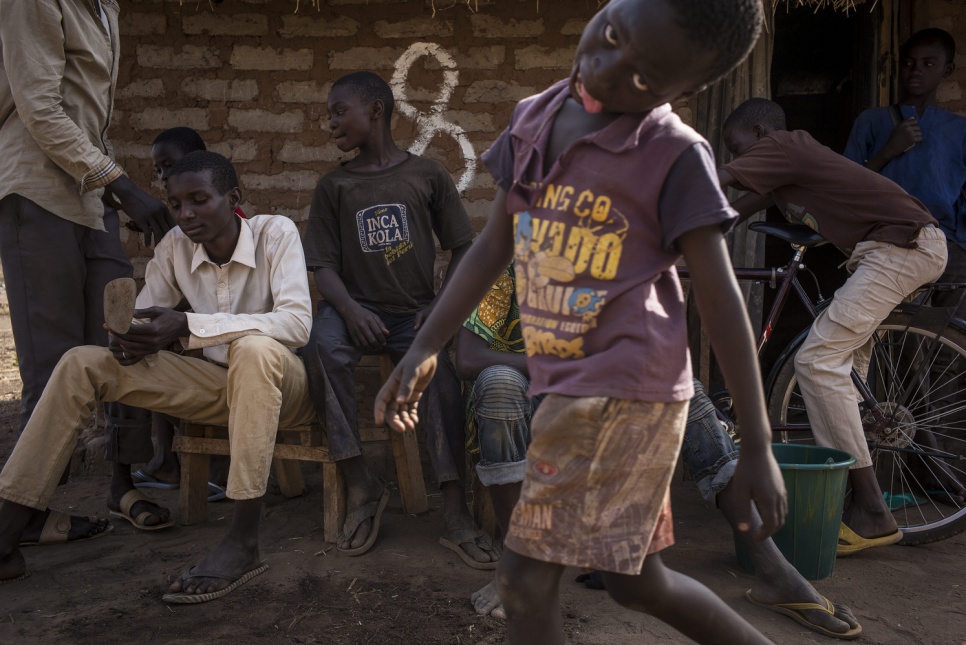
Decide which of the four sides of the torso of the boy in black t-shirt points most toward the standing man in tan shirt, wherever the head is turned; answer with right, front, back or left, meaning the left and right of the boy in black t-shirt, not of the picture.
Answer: right

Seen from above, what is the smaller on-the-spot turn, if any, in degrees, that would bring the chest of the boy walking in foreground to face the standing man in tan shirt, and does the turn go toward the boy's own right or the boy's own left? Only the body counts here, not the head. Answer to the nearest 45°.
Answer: approximately 90° to the boy's own right

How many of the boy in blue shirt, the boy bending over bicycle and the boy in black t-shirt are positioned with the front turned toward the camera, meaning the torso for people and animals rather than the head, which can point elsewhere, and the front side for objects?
2

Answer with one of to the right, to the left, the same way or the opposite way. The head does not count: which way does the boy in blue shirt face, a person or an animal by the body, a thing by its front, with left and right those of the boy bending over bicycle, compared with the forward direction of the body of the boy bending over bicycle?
to the left

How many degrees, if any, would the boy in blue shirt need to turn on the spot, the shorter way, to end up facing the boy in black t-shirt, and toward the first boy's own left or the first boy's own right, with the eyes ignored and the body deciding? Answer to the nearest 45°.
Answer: approximately 45° to the first boy's own right

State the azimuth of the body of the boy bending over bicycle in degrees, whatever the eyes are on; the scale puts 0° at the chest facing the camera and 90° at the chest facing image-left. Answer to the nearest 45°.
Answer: approximately 90°

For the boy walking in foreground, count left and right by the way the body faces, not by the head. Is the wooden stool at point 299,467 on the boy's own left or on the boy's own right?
on the boy's own right

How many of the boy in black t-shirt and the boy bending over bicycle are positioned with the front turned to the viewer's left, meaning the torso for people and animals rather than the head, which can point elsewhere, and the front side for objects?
1

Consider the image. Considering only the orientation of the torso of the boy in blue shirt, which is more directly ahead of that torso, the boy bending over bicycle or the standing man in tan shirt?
the boy bending over bicycle

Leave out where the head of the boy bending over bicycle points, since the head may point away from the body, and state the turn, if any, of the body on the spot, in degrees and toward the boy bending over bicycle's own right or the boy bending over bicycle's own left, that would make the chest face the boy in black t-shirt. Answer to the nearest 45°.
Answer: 0° — they already face them
